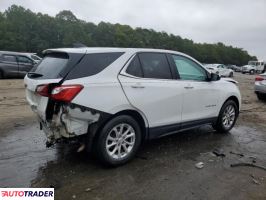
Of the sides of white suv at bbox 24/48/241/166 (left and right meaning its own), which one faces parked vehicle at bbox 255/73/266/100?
front

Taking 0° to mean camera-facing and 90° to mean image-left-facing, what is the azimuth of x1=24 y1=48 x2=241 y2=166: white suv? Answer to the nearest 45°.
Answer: approximately 225°

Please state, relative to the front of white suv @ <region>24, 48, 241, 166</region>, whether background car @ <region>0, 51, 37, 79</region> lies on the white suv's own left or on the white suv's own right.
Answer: on the white suv's own left
